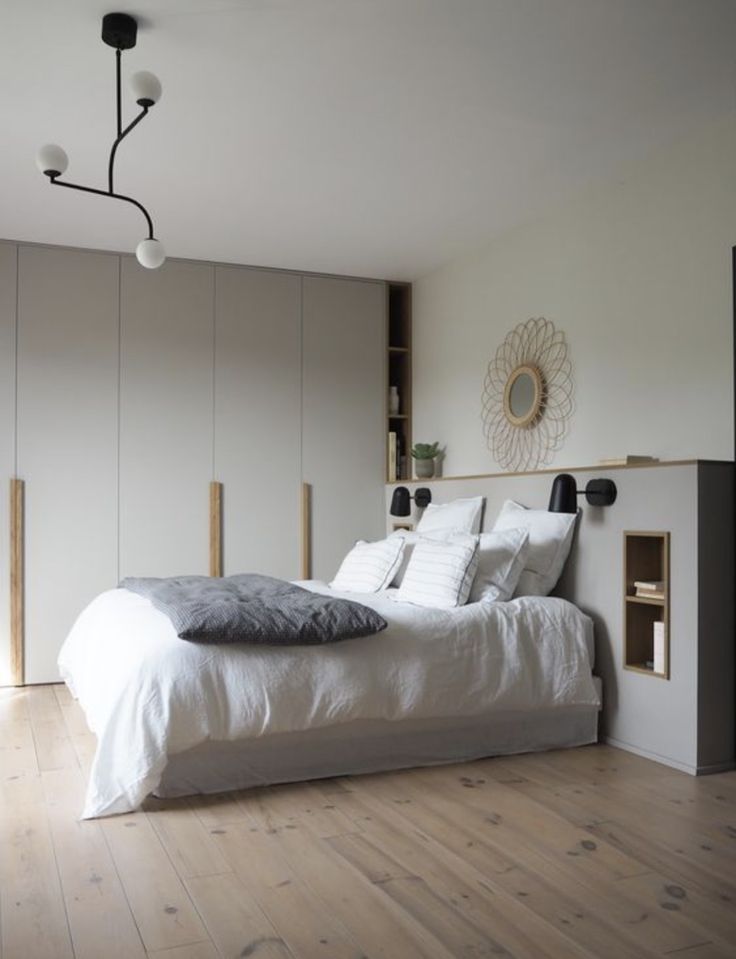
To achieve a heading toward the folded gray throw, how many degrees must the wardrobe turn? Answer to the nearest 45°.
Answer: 0° — it already faces it

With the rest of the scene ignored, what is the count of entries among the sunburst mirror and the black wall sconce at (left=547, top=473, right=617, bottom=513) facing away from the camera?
0

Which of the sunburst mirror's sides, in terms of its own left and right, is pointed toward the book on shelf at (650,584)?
left

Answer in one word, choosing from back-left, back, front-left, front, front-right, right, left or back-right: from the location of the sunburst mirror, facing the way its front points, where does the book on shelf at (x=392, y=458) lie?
right

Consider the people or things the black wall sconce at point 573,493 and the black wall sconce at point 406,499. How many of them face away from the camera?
0

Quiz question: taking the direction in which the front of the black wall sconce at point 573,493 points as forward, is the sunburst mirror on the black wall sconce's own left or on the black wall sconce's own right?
on the black wall sconce's own right

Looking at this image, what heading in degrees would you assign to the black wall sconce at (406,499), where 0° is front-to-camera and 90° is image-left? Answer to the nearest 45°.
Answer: approximately 45°

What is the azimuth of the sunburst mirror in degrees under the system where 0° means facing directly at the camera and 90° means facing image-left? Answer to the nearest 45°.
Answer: approximately 45°

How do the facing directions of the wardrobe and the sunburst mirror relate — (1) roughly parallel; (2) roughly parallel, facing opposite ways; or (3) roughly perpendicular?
roughly perpendicular

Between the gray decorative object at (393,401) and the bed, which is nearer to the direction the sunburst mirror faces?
the bed
